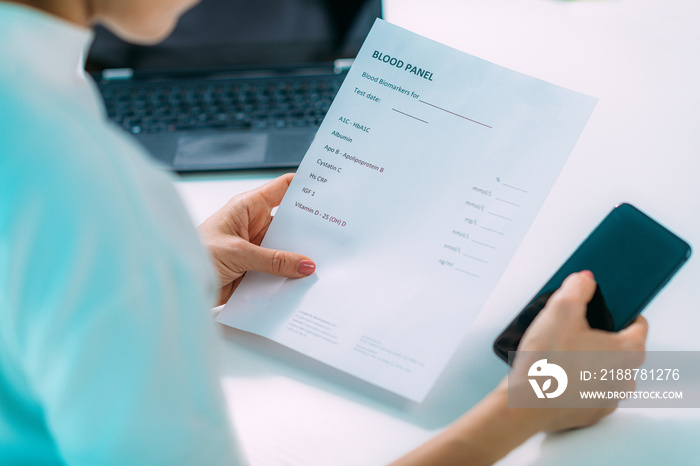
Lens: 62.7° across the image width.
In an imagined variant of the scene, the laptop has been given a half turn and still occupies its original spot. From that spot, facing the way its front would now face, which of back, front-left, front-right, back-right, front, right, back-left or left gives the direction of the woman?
back

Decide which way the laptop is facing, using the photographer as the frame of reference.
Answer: facing the viewer
